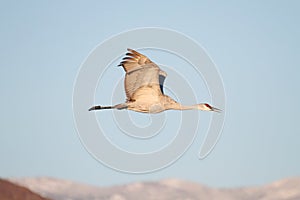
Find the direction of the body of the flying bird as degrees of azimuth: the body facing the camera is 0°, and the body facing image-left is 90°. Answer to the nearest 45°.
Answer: approximately 270°
